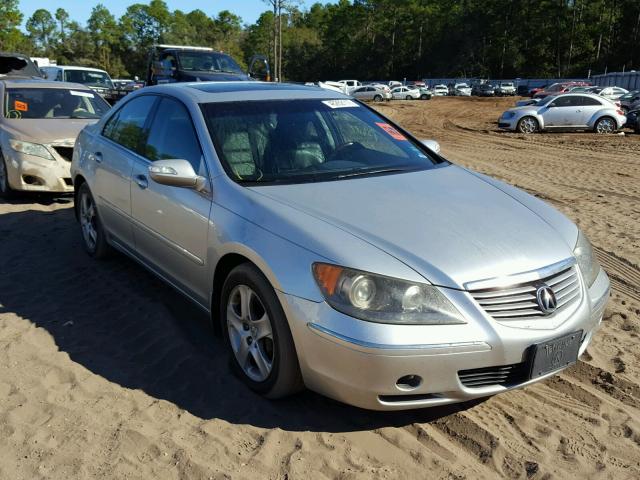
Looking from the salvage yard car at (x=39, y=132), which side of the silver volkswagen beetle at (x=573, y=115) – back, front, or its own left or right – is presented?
left

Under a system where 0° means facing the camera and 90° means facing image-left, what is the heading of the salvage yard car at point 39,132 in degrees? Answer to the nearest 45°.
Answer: approximately 315°

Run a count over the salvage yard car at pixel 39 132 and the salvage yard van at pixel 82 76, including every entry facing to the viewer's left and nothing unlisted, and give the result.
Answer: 0

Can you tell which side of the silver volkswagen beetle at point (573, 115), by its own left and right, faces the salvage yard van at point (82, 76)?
front

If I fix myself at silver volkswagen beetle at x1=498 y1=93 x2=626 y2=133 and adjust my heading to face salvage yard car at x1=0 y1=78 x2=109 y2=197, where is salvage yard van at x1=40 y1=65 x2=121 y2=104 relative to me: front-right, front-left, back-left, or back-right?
front-right

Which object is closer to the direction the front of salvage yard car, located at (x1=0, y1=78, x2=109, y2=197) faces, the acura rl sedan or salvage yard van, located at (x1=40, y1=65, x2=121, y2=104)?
the acura rl sedan

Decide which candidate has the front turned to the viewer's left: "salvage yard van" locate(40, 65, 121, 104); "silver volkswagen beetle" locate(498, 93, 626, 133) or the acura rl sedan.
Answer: the silver volkswagen beetle

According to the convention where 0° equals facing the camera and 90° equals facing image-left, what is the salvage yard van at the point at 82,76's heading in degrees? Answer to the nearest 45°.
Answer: approximately 315°

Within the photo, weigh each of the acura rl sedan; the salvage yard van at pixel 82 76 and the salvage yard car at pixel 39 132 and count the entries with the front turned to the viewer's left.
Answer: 0

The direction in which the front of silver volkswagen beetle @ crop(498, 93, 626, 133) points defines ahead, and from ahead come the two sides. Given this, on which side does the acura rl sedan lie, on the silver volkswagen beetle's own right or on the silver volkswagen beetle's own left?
on the silver volkswagen beetle's own left

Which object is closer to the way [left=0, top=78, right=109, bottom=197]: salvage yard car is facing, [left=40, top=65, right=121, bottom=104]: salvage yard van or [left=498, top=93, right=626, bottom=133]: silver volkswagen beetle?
the silver volkswagen beetle

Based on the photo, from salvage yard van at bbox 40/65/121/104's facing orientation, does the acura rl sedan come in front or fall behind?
in front

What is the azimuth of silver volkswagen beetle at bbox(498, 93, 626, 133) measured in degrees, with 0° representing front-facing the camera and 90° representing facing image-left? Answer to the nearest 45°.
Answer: approximately 90°

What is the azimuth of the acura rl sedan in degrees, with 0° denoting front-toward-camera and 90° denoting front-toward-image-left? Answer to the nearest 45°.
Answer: approximately 315°

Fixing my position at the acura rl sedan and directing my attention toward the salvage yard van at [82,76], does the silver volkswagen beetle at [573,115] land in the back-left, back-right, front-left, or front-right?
front-right

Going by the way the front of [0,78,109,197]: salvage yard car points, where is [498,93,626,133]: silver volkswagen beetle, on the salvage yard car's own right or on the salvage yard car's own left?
on the salvage yard car's own left

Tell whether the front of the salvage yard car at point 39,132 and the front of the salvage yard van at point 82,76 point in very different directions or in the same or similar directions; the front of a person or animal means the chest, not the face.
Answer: same or similar directions

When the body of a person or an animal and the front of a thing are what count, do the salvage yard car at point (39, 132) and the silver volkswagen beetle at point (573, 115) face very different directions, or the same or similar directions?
very different directions

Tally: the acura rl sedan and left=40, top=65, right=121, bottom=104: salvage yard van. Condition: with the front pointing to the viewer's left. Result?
0

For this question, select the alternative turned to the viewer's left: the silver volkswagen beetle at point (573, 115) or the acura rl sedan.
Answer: the silver volkswagen beetle
